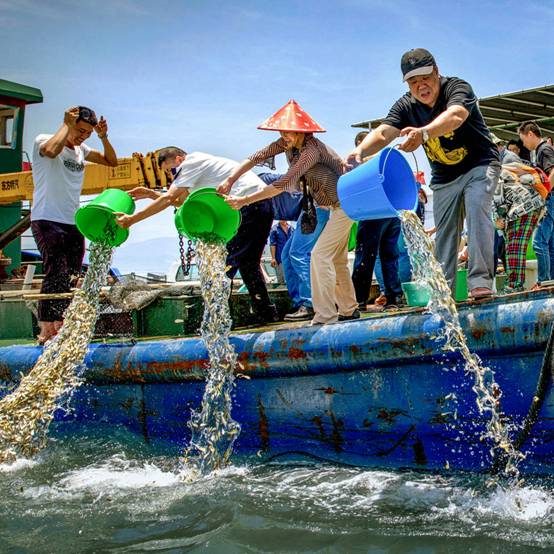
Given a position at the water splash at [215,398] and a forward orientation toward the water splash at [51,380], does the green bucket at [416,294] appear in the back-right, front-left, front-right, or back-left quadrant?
back-right

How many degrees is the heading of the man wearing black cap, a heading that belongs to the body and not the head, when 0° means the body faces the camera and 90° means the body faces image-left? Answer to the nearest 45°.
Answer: approximately 45°

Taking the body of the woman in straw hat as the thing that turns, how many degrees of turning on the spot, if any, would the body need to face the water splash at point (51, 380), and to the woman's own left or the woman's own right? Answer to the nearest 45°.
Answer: approximately 45° to the woman's own right

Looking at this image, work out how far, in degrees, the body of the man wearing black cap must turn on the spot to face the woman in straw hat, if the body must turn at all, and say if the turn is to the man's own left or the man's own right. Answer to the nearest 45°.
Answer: approximately 90° to the man's own right

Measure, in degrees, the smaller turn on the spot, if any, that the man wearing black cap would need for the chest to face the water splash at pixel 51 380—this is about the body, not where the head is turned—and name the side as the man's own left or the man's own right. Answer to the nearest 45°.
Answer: approximately 45° to the man's own right

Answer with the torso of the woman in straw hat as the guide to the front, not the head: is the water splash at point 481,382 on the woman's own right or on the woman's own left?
on the woman's own left
